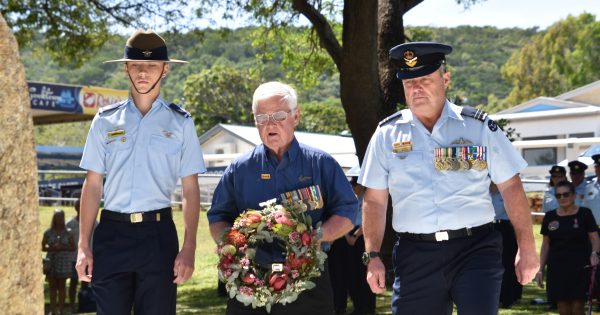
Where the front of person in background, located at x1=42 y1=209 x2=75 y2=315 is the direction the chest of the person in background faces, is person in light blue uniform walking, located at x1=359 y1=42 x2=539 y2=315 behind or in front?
in front

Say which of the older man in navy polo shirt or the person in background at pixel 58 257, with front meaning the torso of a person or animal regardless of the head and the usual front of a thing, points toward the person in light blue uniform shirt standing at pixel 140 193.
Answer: the person in background

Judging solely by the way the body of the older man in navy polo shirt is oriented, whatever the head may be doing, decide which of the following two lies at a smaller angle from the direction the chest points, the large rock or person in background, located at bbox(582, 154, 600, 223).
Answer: the large rock

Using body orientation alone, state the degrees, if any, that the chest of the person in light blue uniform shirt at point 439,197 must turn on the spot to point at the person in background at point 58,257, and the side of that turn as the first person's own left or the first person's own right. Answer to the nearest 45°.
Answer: approximately 135° to the first person's own right

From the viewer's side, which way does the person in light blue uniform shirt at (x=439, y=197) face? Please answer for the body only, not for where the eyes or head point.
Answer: toward the camera

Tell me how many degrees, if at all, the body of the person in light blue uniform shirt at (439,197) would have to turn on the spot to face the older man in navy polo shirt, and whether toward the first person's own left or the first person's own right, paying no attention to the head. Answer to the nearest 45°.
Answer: approximately 90° to the first person's own right

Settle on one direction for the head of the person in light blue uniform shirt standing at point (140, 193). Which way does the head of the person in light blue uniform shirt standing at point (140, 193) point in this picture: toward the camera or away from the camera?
toward the camera

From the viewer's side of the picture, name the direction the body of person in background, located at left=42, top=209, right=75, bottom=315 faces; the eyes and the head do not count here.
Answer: toward the camera

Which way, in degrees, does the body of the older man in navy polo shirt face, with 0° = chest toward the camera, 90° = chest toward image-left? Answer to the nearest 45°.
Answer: approximately 0°

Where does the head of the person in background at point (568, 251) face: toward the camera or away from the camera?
toward the camera
